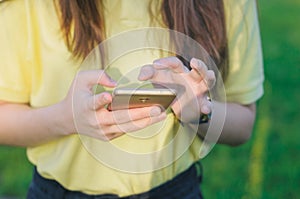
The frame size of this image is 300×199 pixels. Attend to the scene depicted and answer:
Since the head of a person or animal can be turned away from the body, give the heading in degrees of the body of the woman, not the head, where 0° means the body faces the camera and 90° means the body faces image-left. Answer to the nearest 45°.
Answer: approximately 0°
